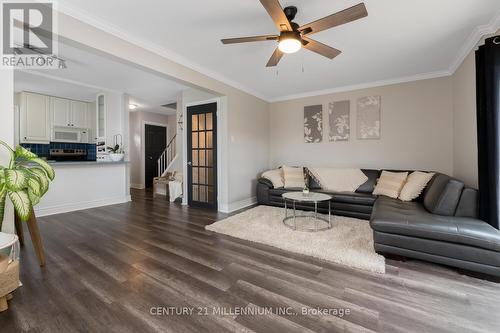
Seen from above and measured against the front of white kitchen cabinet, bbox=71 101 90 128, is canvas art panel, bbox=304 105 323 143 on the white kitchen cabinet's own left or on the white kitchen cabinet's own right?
on the white kitchen cabinet's own left

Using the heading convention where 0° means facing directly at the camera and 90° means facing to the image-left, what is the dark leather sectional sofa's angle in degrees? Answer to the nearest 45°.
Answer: approximately 45°

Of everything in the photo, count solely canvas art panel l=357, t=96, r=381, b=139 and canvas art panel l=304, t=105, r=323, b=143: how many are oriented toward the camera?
2

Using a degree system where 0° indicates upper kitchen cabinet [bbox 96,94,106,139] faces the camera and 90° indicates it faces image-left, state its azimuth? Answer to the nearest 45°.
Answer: approximately 0°
